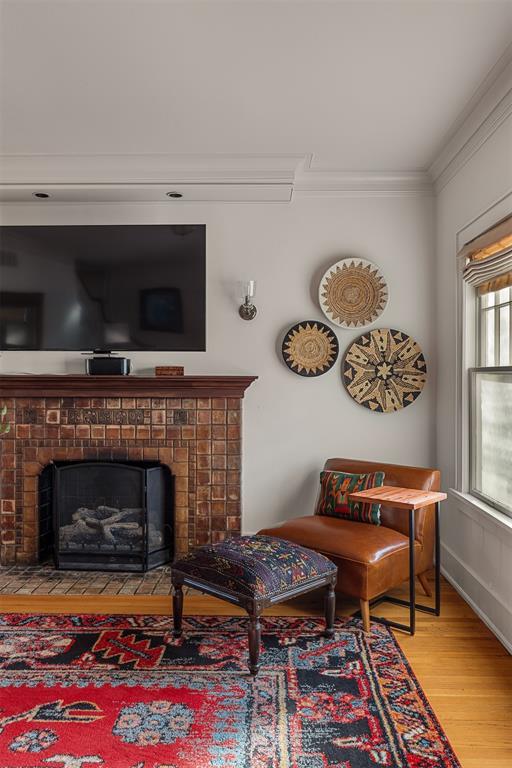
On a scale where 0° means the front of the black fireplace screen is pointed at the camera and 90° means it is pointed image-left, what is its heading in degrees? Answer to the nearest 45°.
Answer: approximately 0°

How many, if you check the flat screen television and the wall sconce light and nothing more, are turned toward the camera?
2

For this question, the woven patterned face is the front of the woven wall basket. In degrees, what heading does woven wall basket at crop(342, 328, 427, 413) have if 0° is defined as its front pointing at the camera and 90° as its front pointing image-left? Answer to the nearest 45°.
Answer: approximately 0°

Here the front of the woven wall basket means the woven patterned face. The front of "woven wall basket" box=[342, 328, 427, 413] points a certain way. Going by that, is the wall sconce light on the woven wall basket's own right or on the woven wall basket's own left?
on the woven wall basket's own right

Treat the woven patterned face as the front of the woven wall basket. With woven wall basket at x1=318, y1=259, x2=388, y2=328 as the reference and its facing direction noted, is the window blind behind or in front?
in front
